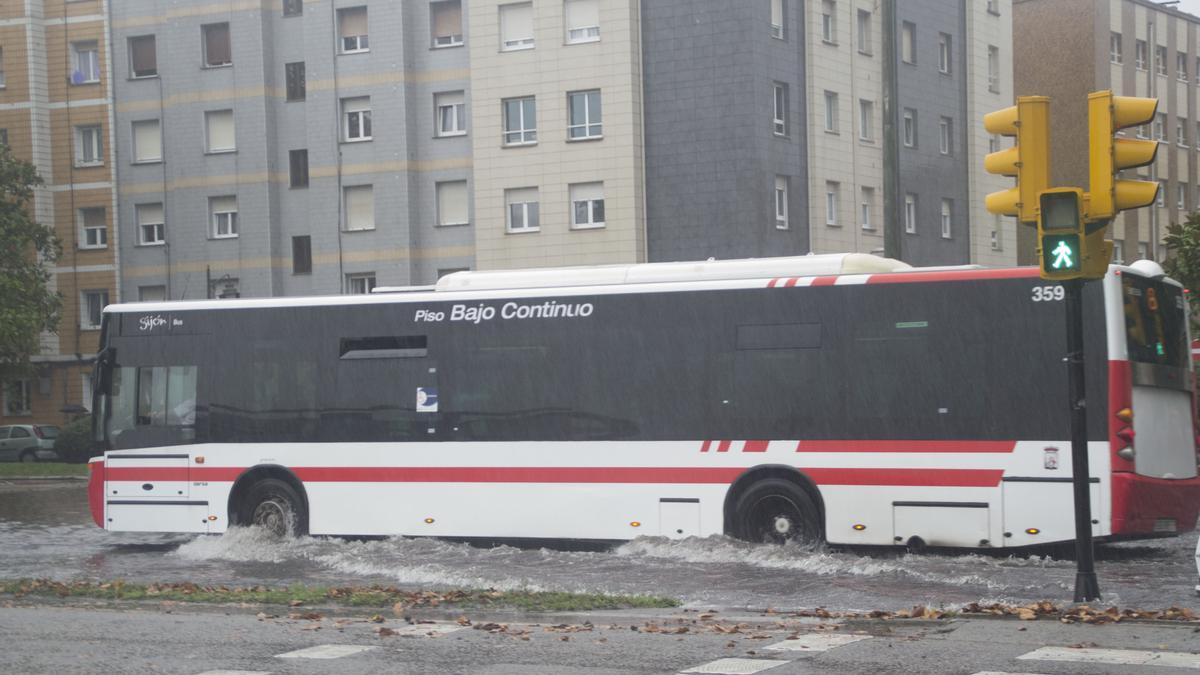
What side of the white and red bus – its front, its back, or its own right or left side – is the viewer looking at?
left

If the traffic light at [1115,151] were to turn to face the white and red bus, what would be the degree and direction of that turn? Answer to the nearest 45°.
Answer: approximately 135° to its left

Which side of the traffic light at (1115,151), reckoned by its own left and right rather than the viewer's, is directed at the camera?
right

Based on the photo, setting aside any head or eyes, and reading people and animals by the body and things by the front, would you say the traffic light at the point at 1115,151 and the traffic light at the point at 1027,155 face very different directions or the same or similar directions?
very different directions

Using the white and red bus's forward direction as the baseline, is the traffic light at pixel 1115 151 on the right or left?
on its left

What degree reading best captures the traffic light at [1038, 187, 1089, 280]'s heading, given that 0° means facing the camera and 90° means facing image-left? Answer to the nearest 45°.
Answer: approximately 0°

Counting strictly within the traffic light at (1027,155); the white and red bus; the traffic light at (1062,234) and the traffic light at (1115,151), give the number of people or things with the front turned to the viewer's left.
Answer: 2

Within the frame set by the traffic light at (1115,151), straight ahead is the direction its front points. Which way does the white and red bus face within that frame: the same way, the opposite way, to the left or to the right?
the opposite way

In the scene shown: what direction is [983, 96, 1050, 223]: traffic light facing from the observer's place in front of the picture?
facing to the left of the viewer

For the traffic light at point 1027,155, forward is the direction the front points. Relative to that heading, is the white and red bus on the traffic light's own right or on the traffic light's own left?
on the traffic light's own right

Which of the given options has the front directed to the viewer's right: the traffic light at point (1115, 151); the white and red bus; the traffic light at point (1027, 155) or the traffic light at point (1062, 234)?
the traffic light at point (1115, 151)

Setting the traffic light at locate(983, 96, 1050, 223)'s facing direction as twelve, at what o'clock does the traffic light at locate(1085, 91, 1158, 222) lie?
the traffic light at locate(1085, 91, 1158, 222) is roughly at 7 o'clock from the traffic light at locate(983, 96, 1050, 223).
